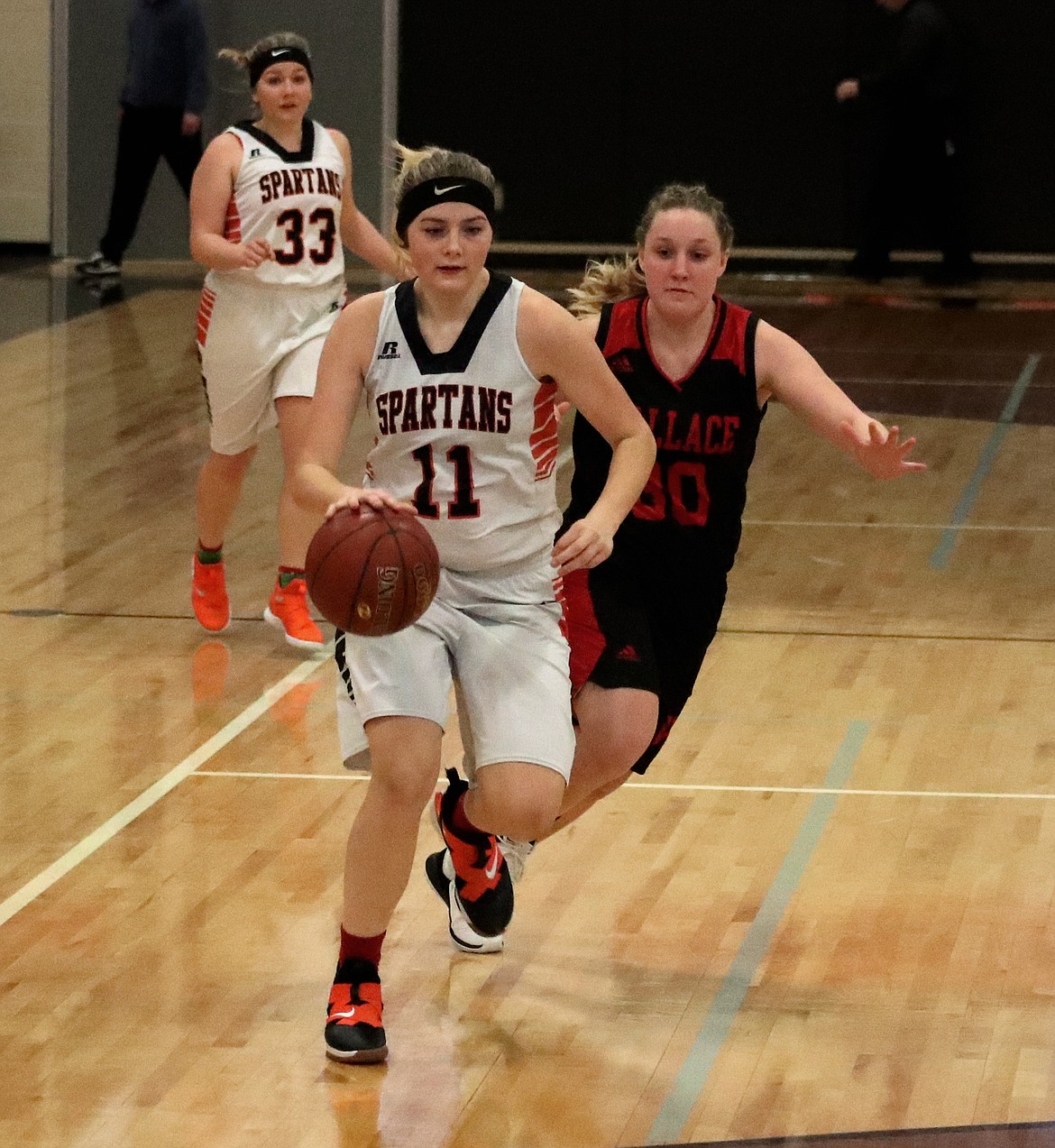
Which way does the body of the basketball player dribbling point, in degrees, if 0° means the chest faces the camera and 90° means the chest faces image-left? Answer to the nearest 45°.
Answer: approximately 0°

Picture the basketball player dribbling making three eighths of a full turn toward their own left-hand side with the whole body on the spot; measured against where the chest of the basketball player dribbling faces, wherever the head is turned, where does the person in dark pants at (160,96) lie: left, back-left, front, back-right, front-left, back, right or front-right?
front-left

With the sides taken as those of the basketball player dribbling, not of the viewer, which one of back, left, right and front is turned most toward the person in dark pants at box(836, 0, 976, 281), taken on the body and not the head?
back
